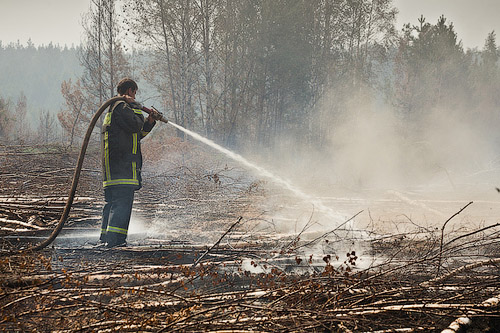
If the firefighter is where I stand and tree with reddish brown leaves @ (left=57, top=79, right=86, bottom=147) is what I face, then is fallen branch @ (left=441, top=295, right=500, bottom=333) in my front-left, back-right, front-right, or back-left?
back-right

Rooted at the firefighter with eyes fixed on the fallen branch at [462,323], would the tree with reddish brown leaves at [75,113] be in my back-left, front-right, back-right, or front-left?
back-left

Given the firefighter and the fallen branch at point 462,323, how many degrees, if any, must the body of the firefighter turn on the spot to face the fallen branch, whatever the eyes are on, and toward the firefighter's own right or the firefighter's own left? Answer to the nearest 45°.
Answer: approximately 45° to the firefighter's own right

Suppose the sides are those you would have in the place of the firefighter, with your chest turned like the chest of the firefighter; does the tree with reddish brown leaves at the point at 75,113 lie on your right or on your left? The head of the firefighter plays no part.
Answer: on your left

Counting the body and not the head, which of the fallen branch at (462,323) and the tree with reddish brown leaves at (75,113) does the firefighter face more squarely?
the fallen branch

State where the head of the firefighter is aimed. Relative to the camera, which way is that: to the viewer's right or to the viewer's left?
to the viewer's right

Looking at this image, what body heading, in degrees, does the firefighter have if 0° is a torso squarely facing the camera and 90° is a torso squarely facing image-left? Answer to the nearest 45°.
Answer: approximately 270°
